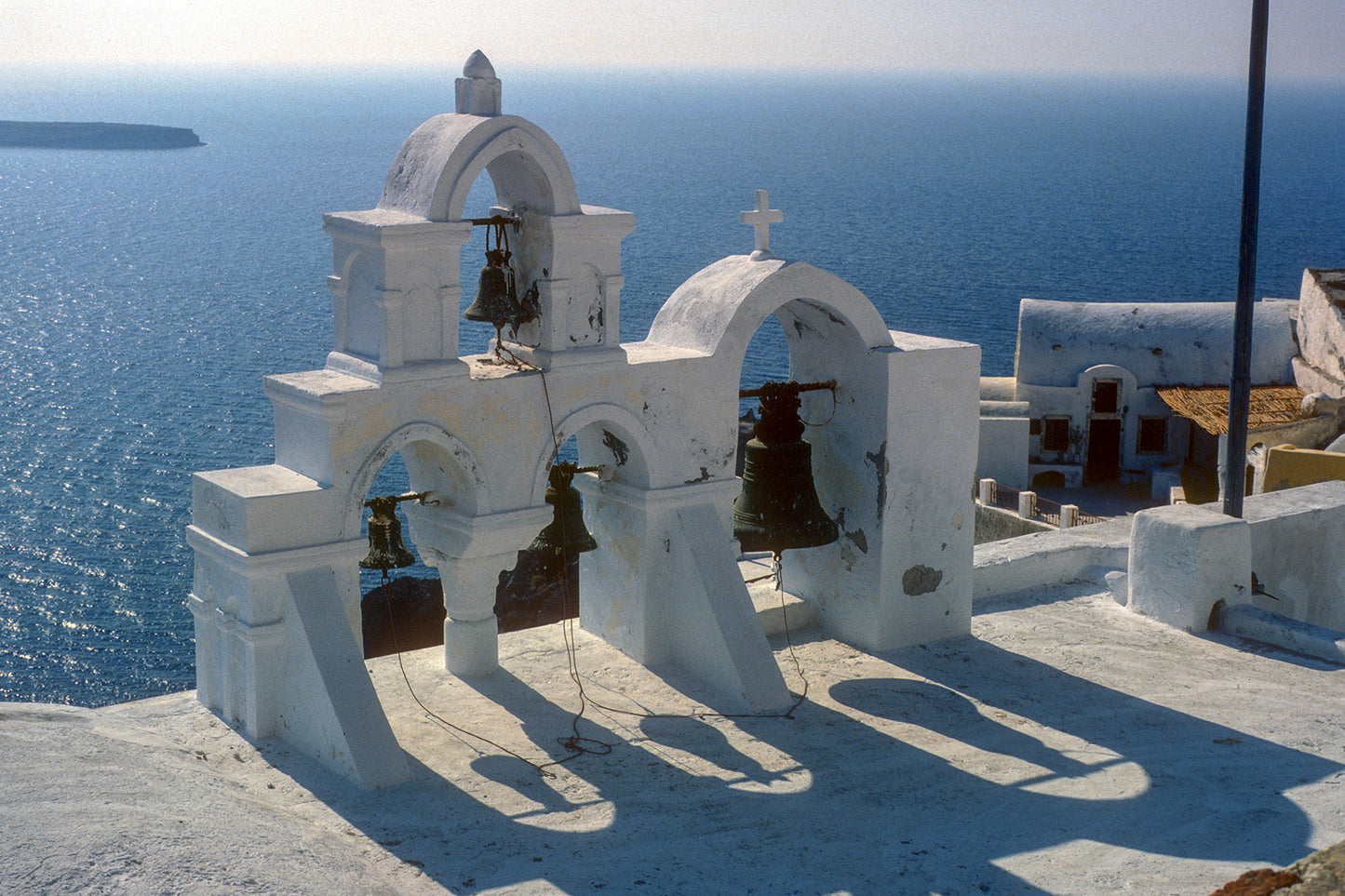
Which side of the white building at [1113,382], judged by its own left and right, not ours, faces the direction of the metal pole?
front

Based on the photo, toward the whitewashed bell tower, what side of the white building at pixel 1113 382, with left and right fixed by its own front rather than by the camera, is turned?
front

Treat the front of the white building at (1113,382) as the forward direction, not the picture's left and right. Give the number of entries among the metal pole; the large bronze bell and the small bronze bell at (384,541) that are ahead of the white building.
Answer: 3

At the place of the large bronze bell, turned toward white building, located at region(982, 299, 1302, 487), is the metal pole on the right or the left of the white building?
right

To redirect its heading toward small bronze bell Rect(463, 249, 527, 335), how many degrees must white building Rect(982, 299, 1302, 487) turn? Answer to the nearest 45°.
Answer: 0° — it already faces it

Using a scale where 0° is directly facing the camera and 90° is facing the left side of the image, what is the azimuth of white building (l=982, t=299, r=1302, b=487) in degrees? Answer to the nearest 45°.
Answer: approximately 0°

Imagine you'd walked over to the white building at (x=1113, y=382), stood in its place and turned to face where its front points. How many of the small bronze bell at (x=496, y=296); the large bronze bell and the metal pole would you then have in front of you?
3

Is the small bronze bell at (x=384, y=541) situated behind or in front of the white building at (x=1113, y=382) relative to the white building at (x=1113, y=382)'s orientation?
in front
